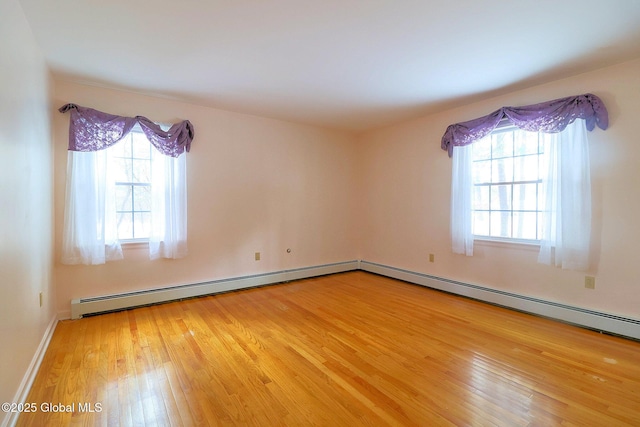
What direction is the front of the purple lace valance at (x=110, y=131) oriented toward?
toward the camera

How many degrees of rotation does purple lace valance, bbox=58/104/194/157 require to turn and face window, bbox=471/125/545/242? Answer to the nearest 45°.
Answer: approximately 45° to its left

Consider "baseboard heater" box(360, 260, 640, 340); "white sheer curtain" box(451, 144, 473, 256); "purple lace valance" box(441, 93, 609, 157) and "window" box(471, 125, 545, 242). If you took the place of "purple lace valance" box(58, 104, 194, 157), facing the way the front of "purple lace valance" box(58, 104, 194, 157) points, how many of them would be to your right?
0

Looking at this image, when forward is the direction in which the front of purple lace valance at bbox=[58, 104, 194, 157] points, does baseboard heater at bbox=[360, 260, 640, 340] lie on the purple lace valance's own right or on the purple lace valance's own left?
on the purple lace valance's own left

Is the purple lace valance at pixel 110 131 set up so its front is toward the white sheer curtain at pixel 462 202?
no

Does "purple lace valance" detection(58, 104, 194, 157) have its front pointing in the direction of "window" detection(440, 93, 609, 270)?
no
